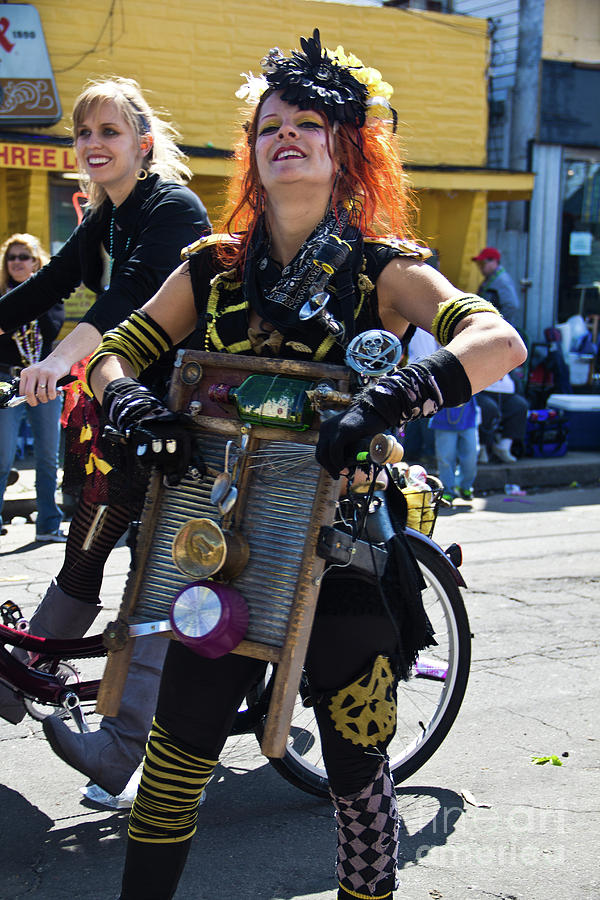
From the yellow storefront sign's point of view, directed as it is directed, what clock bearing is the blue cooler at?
The blue cooler is roughly at 9 o'clock from the yellow storefront sign.

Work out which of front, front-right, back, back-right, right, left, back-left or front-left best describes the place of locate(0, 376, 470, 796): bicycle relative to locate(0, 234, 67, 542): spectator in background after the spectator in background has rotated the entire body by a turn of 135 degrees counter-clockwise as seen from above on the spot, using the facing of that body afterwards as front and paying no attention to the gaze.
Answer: back-right

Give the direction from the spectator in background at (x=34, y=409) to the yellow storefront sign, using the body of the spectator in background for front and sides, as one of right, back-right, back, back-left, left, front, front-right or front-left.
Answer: back

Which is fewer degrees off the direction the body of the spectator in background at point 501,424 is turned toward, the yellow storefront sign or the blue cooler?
the yellow storefront sign

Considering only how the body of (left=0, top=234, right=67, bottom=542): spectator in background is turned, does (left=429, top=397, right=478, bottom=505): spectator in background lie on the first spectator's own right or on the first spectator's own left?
on the first spectator's own left

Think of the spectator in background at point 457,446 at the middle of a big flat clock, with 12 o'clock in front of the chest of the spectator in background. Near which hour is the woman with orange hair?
The woman with orange hair is roughly at 12 o'clock from the spectator in background.

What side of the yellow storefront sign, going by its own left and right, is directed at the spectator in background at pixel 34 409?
front

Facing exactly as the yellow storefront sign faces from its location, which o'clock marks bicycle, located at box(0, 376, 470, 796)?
The bicycle is roughly at 12 o'clock from the yellow storefront sign.

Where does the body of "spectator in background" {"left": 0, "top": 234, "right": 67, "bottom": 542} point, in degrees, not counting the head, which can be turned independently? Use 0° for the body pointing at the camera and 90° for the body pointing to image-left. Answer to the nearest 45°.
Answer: approximately 0°

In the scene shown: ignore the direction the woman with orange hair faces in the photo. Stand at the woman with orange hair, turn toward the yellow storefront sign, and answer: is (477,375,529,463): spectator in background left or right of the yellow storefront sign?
right

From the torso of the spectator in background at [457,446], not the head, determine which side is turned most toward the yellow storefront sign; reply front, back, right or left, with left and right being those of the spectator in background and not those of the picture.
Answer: right

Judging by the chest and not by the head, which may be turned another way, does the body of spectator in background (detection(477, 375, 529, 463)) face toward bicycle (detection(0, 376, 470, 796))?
yes
